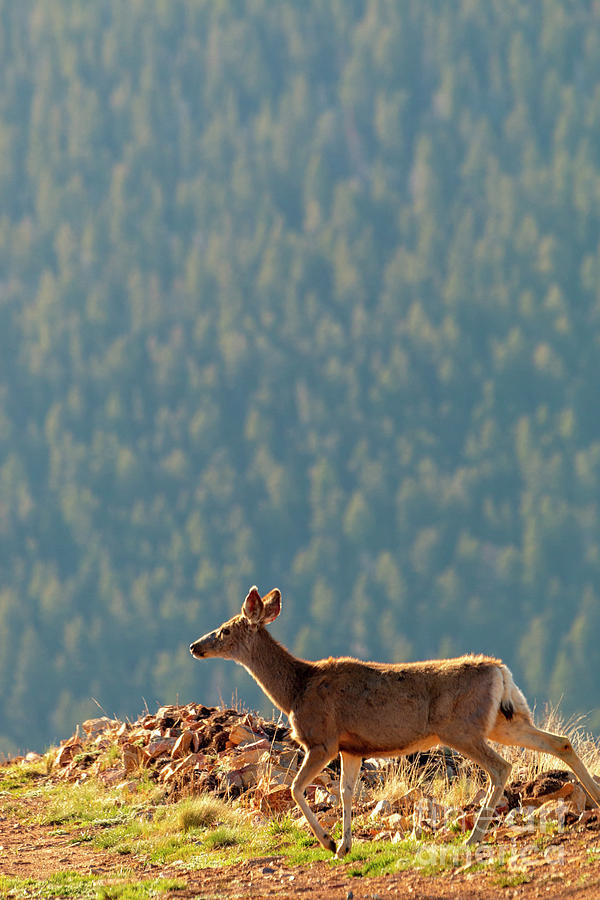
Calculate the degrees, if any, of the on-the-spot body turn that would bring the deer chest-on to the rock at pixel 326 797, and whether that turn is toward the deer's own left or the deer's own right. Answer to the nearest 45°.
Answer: approximately 90° to the deer's own right

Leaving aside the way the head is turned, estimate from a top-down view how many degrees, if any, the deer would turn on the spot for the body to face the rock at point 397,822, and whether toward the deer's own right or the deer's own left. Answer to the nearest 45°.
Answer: approximately 90° to the deer's own right

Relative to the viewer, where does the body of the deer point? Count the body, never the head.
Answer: to the viewer's left

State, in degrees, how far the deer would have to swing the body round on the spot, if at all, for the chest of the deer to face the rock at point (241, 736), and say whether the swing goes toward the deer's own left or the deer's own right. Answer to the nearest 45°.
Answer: approximately 90° to the deer's own right

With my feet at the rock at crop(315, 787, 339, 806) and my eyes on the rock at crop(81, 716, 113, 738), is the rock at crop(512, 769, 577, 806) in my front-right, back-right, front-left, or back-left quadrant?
back-right

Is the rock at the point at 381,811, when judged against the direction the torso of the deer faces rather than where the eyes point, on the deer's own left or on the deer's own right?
on the deer's own right

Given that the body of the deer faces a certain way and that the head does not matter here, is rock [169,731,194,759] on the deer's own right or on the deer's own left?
on the deer's own right

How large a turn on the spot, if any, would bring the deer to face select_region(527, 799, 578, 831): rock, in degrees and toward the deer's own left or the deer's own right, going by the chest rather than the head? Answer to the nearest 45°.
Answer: approximately 135° to the deer's own right

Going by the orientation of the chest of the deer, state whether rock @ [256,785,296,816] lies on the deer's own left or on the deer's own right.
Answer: on the deer's own right

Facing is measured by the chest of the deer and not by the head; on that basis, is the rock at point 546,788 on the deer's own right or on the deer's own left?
on the deer's own right
